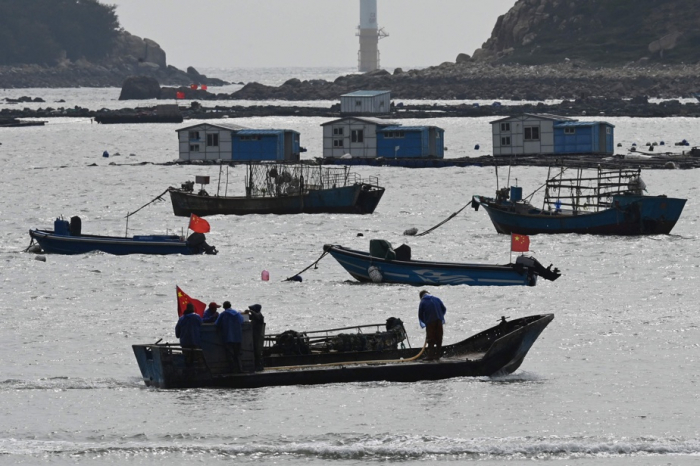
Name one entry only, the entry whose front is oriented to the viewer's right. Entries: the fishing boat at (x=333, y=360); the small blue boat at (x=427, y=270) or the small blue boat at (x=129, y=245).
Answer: the fishing boat

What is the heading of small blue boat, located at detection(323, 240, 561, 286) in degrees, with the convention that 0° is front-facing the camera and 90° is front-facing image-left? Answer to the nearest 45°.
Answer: approximately 90°

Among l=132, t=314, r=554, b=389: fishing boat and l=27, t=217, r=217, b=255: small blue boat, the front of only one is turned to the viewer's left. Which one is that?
the small blue boat

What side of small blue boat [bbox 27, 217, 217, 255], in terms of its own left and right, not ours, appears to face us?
left

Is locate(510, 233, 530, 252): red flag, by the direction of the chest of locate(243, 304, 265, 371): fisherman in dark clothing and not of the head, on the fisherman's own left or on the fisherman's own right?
on the fisherman's own right

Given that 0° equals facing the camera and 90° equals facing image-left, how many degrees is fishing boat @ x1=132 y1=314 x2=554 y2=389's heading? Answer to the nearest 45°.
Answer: approximately 270°

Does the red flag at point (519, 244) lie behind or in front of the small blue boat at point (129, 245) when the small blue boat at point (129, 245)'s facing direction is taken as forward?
behind

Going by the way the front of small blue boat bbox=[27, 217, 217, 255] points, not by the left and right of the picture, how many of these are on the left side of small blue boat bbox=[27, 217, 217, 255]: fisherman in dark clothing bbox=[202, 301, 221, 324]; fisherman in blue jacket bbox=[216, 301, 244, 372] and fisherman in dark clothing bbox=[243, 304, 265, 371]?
3
